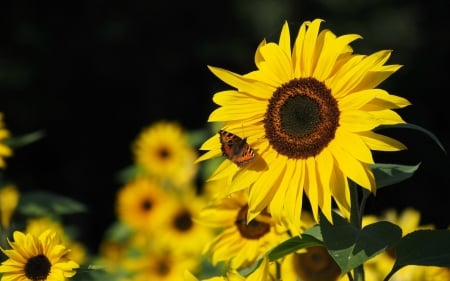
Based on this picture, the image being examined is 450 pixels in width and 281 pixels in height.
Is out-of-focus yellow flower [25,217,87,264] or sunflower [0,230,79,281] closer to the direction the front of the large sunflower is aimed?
the sunflower

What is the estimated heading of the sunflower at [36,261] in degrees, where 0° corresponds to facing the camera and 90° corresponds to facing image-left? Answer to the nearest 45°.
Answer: approximately 0°

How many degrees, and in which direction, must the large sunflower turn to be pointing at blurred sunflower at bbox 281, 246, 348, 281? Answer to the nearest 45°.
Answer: approximately 180°

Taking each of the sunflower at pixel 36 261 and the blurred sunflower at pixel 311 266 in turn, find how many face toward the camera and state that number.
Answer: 2

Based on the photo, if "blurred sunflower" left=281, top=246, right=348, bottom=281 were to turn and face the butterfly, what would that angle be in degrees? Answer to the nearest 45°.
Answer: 0° — it already faces it

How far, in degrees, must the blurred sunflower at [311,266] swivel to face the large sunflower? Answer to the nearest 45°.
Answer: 0° — it already faces it

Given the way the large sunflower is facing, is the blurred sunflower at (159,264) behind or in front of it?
behind
